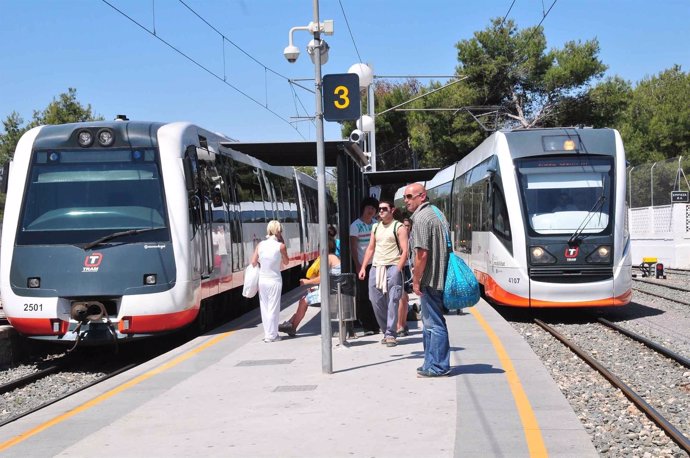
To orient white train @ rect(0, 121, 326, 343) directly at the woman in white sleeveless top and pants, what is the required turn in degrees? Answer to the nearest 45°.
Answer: approximately 90° to its left

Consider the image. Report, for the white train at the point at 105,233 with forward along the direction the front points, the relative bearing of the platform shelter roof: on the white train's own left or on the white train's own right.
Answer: on the white train's own left

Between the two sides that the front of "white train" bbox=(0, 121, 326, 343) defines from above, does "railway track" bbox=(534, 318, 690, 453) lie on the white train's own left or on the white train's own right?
on the white train's own left

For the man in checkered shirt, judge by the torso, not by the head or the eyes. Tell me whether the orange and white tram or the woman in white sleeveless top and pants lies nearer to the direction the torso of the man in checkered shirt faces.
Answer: the woman in white sleeveless top and pants

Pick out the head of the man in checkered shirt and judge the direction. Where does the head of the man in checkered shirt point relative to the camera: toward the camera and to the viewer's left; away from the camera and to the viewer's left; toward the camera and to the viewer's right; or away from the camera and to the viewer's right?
toward the camera and to the viewer's left

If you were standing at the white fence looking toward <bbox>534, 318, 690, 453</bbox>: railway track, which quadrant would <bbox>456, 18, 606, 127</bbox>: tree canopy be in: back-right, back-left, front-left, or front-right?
back-right
